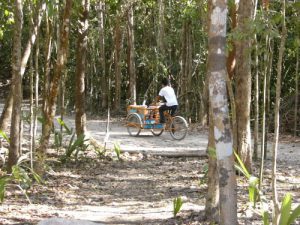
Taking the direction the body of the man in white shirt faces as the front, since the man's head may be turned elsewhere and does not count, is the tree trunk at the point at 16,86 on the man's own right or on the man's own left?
on the man's own left

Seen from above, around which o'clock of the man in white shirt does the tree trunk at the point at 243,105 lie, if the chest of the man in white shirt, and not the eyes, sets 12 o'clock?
The tree trunk is roughly at 7 o'clock from the man in white shirt.

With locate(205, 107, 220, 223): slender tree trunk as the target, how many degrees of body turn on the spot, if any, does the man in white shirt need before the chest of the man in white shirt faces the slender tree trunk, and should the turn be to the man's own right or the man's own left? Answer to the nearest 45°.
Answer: approximately 135° to the man's own left

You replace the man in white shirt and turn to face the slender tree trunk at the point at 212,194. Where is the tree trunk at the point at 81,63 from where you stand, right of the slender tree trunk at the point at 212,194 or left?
right

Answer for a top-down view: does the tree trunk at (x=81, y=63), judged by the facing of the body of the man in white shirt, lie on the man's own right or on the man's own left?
on the man's own left

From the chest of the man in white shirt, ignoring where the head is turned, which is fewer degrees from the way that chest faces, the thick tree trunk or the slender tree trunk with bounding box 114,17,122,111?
the slender tree trunk

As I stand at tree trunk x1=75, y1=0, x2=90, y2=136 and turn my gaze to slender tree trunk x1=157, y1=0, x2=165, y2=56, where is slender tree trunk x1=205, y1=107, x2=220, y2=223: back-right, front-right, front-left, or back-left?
back-right

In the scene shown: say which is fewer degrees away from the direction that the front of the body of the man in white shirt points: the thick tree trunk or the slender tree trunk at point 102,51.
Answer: the slender tree trunk

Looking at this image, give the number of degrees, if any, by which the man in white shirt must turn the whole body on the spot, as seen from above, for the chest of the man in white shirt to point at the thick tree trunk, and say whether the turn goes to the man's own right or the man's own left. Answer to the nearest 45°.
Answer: approximately 135° to the man's own left

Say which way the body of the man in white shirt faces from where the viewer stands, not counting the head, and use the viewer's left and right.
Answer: facing away from the viewer and to the left of the viewer
